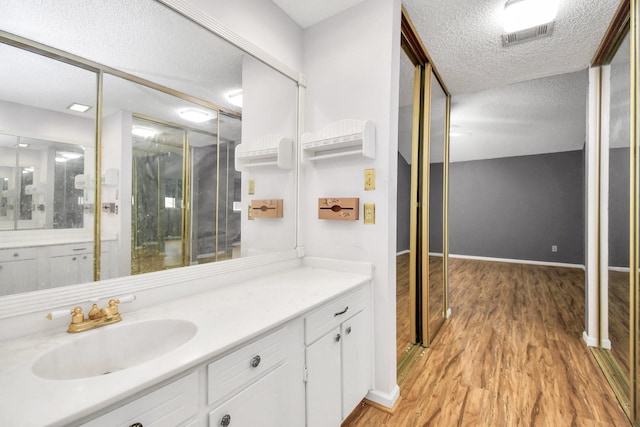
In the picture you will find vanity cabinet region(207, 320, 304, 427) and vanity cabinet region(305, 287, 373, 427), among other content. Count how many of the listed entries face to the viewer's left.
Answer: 0

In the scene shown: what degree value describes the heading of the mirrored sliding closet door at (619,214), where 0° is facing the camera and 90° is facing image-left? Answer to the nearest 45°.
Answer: approximately 90°

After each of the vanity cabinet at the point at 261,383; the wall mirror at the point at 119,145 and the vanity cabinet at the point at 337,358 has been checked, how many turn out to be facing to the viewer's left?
0

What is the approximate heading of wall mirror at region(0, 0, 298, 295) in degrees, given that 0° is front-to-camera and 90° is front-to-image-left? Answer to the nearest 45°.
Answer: approximately 315°

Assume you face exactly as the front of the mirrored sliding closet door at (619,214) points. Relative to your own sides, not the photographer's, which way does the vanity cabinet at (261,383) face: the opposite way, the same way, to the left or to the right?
the opposite way

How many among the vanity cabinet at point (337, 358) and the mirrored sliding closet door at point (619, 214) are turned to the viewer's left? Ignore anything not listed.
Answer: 1

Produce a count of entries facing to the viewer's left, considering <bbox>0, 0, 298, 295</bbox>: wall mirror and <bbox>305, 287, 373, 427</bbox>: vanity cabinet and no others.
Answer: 0

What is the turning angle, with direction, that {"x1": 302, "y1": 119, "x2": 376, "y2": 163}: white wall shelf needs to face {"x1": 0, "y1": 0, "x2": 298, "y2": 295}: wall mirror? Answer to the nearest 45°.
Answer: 0° — it already faces it

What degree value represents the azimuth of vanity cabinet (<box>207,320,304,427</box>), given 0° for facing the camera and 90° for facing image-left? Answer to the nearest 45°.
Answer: approximately 315°
